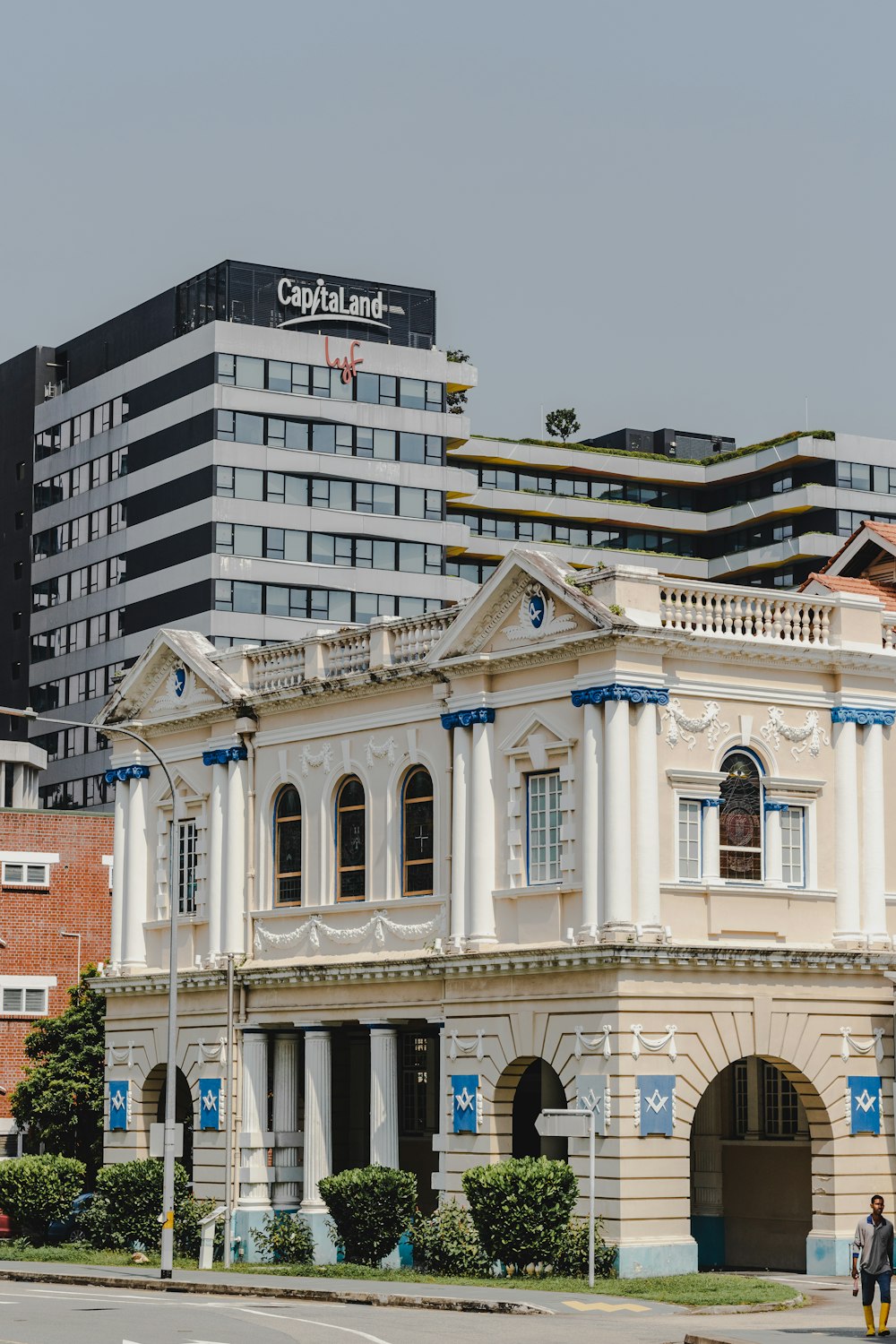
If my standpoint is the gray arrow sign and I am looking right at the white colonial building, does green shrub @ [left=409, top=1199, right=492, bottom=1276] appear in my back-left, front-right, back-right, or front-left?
front-left

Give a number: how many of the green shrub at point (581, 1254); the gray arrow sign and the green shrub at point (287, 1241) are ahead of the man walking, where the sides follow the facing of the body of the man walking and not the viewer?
0

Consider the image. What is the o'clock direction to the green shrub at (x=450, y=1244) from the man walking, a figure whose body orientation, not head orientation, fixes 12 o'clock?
The green shrub is roughly at 5 o'clock from the man walking.

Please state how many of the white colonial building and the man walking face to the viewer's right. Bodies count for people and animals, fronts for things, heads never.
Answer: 0

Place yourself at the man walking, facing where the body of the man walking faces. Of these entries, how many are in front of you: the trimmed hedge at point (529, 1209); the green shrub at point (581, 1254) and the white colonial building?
0

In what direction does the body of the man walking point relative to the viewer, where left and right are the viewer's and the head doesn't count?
facing the viewer

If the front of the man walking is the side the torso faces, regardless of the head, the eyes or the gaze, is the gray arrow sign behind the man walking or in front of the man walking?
behind

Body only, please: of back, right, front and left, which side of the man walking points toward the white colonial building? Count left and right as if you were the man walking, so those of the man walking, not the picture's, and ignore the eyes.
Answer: back

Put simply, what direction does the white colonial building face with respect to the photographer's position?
facing the viewer and to the left of the viewer

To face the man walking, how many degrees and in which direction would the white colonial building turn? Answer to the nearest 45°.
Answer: approximately 45° to its left

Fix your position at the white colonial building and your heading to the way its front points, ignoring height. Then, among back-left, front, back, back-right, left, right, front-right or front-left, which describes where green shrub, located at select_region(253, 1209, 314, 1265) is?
front
